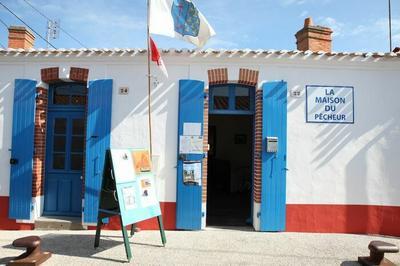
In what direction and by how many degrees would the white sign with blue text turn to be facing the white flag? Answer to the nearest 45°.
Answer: approximately 45° to its right

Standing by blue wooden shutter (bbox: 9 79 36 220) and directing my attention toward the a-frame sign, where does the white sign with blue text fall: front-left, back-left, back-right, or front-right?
front-left

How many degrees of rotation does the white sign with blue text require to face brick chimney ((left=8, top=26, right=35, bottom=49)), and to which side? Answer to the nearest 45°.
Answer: approximately 90° to its right

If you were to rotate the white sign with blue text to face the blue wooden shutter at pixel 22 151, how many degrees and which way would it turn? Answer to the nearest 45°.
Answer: approximately 90° to its right

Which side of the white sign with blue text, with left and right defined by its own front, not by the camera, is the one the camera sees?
front

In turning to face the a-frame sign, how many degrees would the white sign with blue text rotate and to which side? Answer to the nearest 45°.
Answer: approximately 45° to its right

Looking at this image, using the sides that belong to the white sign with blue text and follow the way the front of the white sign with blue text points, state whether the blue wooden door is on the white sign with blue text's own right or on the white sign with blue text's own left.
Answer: on the white sign with blue text's own right
